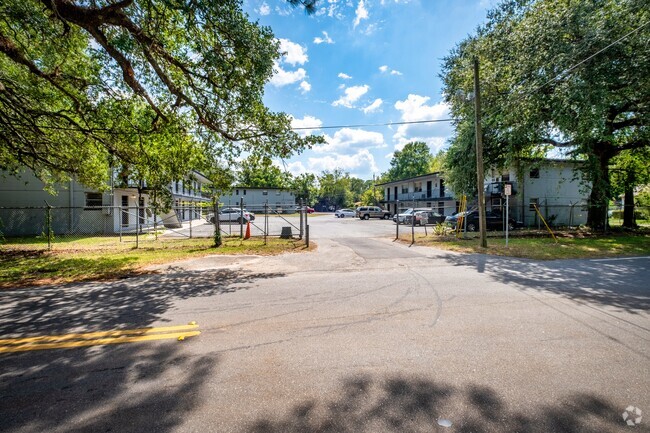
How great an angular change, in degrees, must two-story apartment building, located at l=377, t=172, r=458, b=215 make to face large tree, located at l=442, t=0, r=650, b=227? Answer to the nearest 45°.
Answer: approximately 45° to its left

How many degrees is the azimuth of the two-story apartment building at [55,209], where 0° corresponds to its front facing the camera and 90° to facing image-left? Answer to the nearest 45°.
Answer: approximately 315°

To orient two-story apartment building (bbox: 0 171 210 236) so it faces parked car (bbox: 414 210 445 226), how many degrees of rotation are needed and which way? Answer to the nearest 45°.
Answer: approximately 45° to its left

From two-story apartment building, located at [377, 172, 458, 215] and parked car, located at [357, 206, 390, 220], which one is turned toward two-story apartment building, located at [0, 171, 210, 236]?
two-story apartment building, located at [377, 172, 458, 215]

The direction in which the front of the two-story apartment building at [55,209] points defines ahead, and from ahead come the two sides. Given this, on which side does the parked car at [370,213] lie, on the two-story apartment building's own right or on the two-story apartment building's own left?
on the two-story apartment building's own left

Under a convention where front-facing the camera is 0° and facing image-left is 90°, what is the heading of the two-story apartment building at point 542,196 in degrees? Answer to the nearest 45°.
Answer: approximately 45°

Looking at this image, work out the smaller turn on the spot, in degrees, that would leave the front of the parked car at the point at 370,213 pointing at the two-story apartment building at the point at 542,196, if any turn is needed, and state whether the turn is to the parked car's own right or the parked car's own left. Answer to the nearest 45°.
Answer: approximately 45° to the parked car's own right

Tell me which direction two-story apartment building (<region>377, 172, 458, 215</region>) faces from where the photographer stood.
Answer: facing the viewer and to the left of the viewer

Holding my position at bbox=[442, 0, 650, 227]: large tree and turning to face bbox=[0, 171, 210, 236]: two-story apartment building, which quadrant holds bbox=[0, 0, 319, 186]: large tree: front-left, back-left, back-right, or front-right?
front-left

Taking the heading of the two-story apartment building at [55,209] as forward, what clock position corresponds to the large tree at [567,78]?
The large tree is roughly at 12 o'clock from the two-story apartment building.

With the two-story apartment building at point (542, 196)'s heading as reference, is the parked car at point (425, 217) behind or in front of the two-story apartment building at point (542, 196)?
in front

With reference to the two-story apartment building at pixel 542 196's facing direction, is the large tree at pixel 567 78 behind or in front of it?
in front
